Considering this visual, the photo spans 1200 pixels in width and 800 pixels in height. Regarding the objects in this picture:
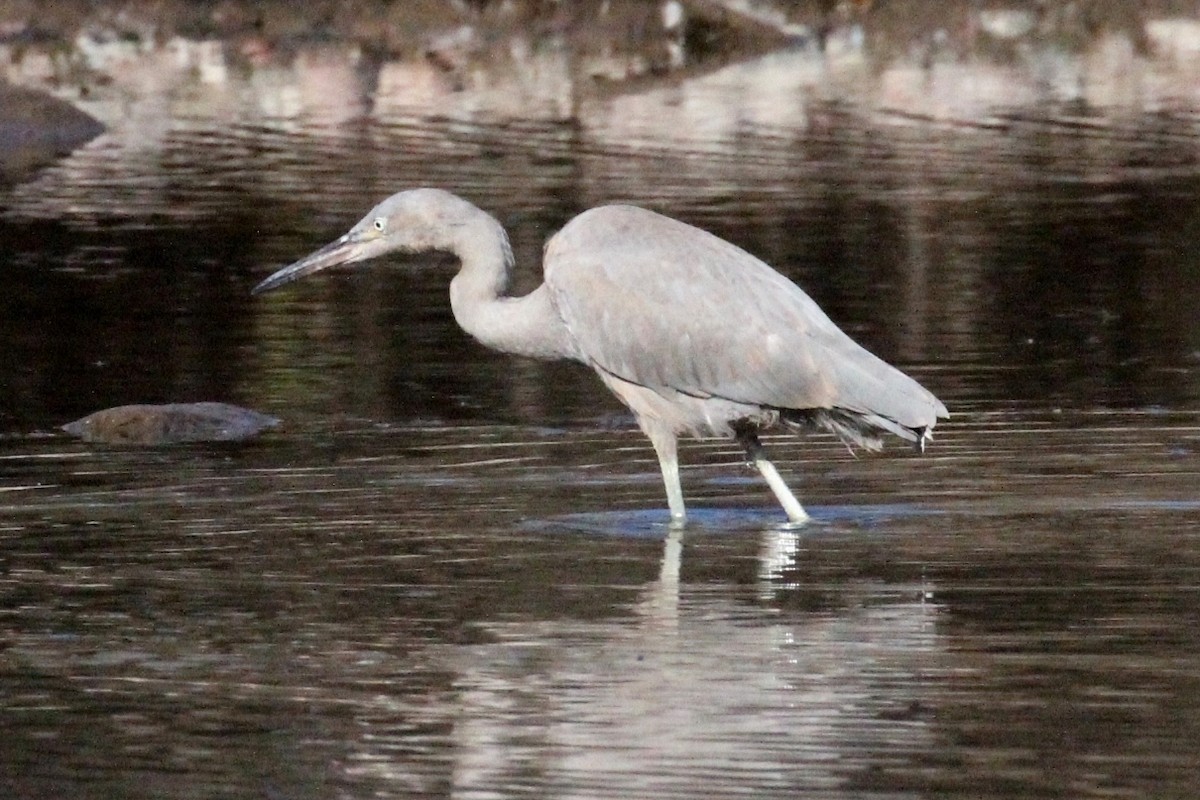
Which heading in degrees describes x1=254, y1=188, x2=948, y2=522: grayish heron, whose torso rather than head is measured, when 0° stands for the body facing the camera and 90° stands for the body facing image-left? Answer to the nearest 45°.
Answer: approximately 90°

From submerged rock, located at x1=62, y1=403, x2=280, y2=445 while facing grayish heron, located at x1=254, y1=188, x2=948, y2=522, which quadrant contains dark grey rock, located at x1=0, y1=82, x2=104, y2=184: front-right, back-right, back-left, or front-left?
back-left

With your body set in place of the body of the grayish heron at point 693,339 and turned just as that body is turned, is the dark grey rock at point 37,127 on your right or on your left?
on your right

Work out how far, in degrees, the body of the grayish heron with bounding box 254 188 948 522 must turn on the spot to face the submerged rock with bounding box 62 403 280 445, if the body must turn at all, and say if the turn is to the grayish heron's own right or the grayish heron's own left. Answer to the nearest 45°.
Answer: approximately 45° to the grayish heron's own right
